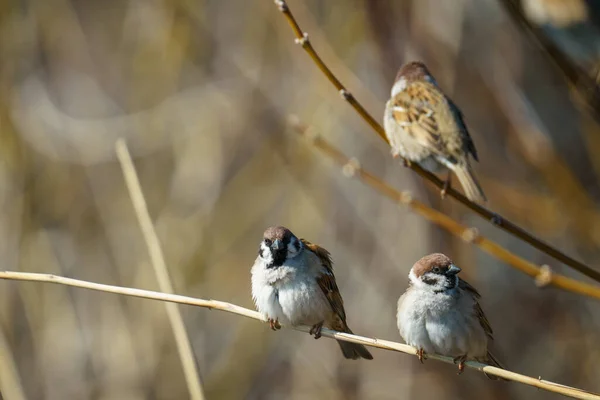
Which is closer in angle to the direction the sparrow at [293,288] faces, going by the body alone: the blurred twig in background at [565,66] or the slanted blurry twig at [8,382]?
the slanted blurry twig

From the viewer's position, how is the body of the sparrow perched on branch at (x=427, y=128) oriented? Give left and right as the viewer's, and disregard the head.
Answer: facing away from the viewer and to the left of the viewer

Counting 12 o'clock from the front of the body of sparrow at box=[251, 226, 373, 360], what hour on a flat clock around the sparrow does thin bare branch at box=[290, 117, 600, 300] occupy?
The thin bare branch is roughly at 9 o'clock from the sparrow.

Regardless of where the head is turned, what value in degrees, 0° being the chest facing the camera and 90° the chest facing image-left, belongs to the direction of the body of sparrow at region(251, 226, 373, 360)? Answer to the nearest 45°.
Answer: approximately 45°

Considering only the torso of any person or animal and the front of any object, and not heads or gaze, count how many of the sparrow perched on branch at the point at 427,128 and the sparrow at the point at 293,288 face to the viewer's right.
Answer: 0

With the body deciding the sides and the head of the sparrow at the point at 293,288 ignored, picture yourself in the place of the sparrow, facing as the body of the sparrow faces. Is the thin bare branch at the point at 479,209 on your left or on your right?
on your left

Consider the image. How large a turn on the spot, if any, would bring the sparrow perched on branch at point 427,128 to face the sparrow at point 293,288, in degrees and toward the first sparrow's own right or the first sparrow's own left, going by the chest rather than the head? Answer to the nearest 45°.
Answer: approximately 90° to the first sparrow's own left

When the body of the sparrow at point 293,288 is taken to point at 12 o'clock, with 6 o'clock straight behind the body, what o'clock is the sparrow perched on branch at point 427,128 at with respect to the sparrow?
The sparrow perched on branch is roughly at 7 o'clock from the sparrow.

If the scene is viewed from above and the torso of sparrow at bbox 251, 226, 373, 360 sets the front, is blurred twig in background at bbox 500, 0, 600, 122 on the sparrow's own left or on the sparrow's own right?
on the sparrow's own left
